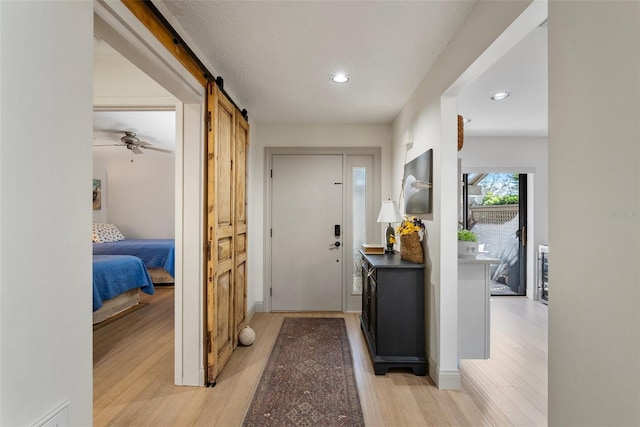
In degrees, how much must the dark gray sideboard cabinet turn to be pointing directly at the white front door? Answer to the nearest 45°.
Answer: approximately 45° to its right

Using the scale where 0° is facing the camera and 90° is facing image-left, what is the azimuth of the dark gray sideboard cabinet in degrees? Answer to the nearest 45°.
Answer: approximately 90°
